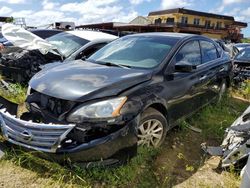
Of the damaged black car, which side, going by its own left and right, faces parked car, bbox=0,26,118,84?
right

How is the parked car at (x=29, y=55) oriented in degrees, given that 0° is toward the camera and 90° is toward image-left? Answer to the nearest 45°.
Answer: approximately 45°

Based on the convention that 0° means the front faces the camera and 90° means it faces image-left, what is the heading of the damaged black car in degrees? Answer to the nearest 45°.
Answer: approximately 45°
